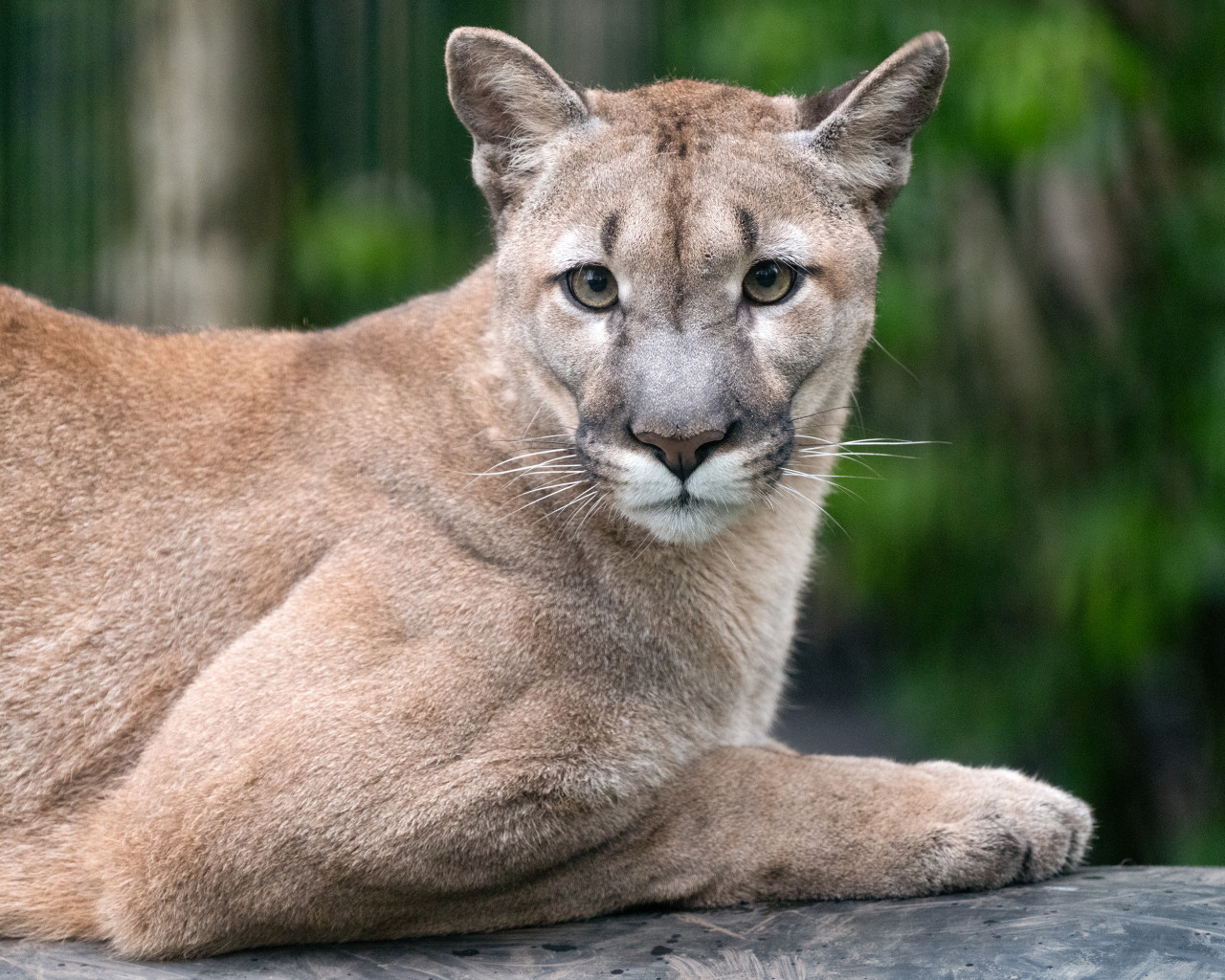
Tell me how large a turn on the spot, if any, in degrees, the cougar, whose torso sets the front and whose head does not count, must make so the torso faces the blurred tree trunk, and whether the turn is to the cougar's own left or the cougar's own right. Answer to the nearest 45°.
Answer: approximately 90° to the cougar's own left

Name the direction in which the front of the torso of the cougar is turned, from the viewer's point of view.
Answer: to the viewer's right
